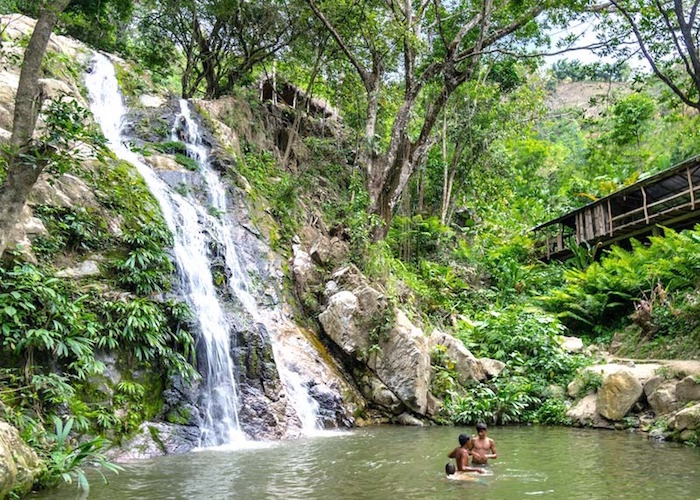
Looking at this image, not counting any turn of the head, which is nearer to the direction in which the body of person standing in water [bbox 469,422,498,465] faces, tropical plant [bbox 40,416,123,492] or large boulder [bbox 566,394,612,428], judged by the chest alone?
the tropical plant

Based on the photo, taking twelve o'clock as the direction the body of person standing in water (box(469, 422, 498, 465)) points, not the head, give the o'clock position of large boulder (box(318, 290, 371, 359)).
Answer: The large boulder is roughly at 5 o'clock from the person standing in water.

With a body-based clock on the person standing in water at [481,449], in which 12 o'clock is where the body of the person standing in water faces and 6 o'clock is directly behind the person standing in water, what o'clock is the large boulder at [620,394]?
The large boulder is roughly at 7 o'clock from the person standing in water.

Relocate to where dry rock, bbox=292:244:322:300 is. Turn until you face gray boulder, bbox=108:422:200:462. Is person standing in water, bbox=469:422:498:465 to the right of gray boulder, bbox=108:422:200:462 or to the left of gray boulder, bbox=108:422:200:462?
left

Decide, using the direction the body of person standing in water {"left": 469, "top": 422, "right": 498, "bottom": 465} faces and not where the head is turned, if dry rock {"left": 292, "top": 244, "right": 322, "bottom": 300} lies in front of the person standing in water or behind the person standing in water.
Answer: behind

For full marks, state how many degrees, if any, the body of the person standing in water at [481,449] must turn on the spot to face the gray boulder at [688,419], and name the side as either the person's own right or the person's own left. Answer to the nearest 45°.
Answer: approximately 135° to the person's own left

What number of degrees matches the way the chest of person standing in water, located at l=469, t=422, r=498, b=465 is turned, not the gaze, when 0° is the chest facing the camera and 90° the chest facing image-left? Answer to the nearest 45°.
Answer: approximately 0°

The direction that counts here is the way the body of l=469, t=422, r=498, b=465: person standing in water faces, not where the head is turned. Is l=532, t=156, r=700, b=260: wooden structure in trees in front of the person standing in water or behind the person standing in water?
behind

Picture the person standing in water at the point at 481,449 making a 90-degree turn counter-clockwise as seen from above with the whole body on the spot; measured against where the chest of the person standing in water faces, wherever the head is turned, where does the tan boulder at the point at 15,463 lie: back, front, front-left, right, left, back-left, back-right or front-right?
back-right

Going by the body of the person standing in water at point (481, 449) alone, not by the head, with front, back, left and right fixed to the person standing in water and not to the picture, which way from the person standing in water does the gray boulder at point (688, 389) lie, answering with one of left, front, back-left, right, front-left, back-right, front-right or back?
back-left
